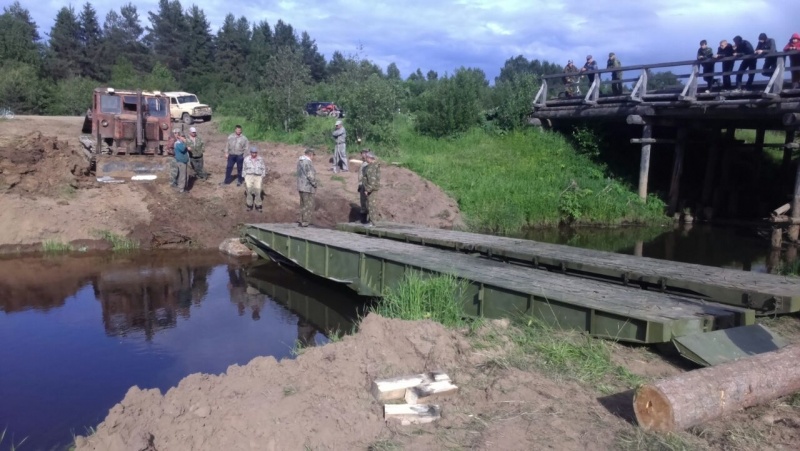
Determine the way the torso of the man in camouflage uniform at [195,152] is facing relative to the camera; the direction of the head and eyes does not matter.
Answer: toward the camera

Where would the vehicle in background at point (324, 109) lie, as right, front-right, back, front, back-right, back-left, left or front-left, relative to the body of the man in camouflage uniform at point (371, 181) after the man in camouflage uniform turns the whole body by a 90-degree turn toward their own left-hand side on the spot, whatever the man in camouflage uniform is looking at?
back

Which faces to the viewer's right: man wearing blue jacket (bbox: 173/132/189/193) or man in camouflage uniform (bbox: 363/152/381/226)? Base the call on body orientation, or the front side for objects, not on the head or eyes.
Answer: the man wearing blue jacket

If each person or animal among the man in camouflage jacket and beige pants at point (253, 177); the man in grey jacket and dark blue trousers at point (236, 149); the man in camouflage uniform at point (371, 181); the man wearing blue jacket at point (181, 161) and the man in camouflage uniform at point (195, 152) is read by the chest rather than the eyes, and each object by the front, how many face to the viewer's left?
1

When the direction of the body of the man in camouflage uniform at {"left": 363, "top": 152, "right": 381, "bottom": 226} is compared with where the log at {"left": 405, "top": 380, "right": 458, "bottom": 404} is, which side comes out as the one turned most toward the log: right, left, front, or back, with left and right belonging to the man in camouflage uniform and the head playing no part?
left

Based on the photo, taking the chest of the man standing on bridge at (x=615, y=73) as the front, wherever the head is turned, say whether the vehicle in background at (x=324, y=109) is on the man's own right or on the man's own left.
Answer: on the man's own right

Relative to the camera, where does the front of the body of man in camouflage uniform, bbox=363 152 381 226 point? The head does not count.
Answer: to the viewer's left

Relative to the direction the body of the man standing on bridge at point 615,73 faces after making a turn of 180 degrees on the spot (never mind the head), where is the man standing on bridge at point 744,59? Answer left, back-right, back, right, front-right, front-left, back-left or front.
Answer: right

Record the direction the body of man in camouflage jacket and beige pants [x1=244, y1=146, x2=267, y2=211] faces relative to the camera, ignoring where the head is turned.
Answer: toward the camera

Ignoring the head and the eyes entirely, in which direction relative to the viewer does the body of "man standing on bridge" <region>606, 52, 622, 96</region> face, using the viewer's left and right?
facing the viewer and to the left of the viewer

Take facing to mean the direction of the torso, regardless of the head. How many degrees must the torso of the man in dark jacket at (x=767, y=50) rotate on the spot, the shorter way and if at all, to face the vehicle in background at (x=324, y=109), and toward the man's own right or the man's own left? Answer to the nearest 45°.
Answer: approximately 90° to the man's own right
